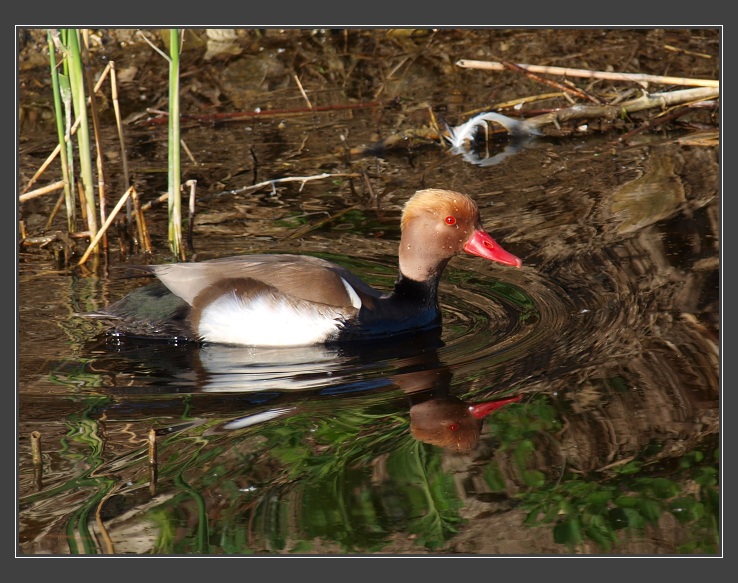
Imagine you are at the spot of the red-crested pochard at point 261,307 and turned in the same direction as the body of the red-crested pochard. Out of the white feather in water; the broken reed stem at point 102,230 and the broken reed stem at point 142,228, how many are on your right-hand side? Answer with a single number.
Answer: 0

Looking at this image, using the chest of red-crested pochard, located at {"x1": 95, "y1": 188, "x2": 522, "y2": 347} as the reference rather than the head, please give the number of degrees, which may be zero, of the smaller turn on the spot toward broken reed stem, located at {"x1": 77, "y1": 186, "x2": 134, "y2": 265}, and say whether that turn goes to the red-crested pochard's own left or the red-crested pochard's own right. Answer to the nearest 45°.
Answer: approximately 135° to the red-crested pochard's own left

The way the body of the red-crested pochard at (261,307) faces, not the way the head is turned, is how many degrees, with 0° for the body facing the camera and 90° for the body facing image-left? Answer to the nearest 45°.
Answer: approximately 270°

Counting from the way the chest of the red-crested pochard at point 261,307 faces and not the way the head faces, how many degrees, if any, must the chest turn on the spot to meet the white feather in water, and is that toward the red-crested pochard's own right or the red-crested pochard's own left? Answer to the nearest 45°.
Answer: approximately 45° to the red-crested pochard's own left

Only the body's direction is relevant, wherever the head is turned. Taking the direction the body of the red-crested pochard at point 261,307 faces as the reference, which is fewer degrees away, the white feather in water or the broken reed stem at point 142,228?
the white feather in water

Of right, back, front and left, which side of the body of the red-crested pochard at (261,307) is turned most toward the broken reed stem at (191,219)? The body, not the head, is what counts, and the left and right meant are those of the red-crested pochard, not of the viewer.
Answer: left

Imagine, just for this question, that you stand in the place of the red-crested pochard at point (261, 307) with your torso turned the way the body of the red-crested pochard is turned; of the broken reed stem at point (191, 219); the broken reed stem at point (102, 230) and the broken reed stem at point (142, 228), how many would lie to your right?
0

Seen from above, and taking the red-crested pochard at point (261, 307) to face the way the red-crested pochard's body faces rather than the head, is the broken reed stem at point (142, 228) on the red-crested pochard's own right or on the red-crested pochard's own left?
on the red-crested pochard's own left

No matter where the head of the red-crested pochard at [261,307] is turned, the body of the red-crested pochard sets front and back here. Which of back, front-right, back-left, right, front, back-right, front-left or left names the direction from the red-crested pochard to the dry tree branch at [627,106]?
front-left
